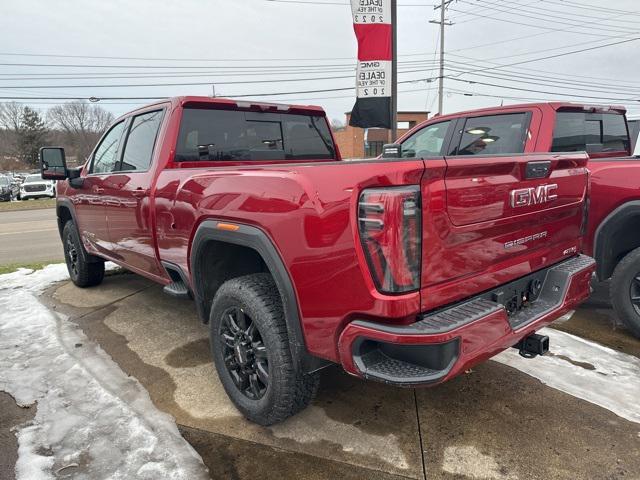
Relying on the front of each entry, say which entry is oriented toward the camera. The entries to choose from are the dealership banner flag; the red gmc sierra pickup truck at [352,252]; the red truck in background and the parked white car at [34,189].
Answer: the parked white car

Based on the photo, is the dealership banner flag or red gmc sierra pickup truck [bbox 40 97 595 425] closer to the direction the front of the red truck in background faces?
the dealership banner flag

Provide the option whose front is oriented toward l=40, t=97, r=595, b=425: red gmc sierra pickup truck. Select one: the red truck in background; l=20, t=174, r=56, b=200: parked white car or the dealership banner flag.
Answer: the parked white car

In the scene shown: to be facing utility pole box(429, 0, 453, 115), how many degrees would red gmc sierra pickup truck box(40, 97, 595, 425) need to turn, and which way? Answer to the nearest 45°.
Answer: approximately 45° to its right

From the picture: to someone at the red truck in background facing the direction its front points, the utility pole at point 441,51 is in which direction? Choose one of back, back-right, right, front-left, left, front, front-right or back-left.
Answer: front-right

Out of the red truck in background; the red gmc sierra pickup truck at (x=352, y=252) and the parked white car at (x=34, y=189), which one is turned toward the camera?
the parked white car

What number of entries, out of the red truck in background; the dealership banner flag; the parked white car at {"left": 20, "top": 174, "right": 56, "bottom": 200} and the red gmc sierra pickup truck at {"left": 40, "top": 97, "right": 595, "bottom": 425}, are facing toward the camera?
1

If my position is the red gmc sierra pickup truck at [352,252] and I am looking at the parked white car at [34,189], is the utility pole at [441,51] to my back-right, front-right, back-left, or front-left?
front-right

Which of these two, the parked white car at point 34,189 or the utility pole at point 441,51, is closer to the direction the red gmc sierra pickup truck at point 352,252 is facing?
the parked white car

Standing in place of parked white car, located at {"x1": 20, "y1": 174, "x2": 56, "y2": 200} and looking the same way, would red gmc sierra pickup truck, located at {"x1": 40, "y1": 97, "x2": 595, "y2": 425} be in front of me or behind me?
in front

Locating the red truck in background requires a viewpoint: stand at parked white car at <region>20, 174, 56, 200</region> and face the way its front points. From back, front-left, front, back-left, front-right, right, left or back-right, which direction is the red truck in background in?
front

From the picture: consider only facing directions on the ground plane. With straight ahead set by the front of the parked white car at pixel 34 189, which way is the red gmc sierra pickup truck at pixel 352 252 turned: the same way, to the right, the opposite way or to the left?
the opposite way

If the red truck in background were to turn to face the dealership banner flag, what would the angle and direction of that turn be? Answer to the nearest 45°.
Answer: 0° — it already faces it

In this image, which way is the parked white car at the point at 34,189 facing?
toward the camera
